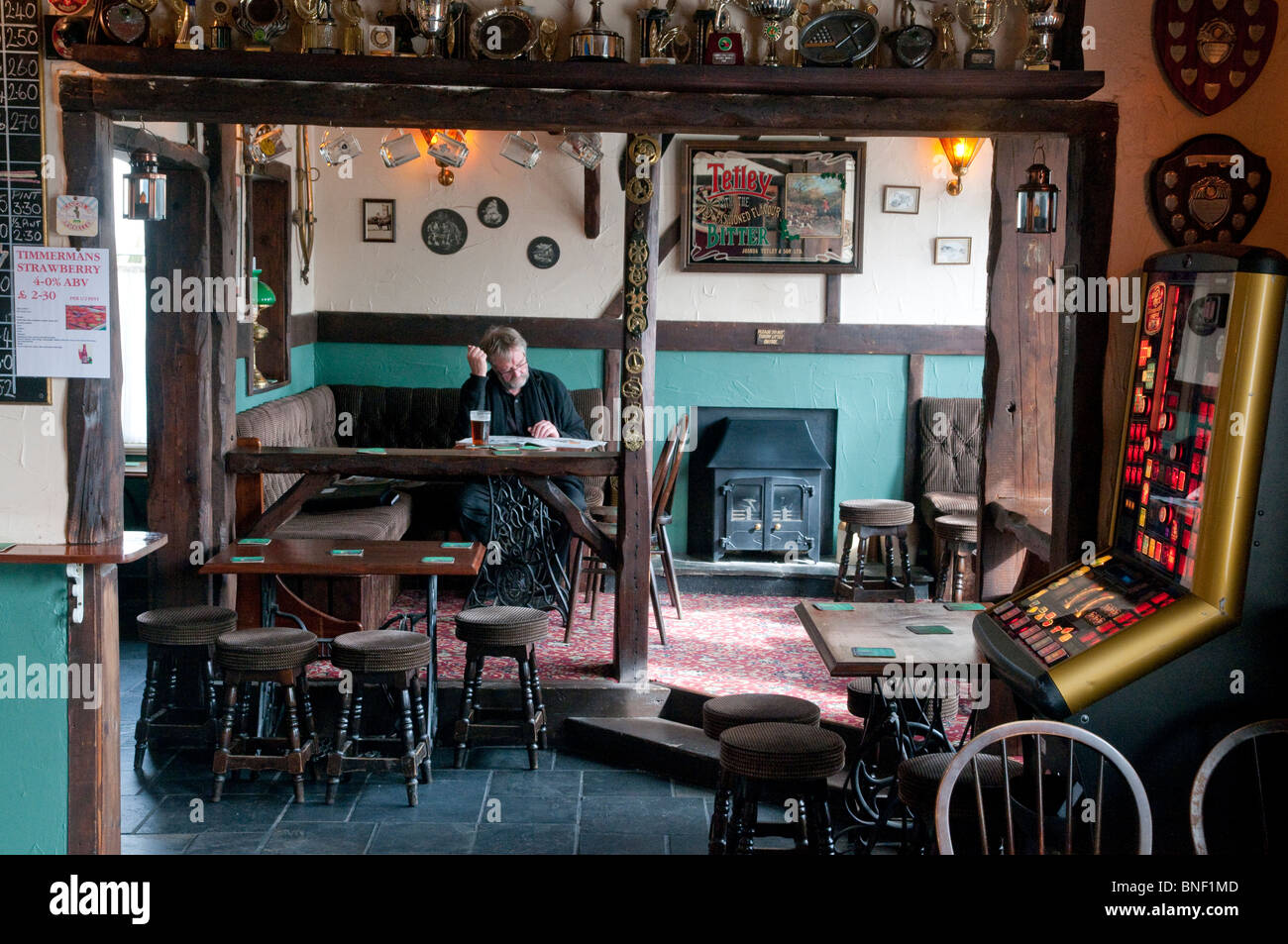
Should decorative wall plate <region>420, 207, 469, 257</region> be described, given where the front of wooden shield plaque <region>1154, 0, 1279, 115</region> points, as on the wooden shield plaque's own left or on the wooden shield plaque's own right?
on the wooden shield plaque's own right

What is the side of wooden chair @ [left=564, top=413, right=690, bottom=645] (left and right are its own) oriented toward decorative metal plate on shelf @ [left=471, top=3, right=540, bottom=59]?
left

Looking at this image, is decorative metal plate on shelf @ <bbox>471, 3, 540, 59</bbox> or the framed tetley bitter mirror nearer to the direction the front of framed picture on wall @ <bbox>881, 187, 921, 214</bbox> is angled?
the decorative metal plate on shelf

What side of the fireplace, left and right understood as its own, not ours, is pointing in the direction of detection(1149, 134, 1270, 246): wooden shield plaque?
front

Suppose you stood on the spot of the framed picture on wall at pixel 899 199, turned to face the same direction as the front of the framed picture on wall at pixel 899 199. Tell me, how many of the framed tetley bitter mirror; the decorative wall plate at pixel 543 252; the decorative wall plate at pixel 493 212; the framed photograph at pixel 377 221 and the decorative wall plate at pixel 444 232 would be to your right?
5

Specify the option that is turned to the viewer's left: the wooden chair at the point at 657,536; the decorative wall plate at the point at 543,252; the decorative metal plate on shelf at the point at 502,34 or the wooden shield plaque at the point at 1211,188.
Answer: the wooden chair

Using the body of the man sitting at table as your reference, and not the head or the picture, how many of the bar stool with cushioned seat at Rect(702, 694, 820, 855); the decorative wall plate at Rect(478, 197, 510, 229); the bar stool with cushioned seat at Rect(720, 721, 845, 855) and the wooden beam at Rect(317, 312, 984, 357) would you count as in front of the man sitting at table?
2

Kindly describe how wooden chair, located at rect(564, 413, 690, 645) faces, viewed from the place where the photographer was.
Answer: facing to the left of the viewer

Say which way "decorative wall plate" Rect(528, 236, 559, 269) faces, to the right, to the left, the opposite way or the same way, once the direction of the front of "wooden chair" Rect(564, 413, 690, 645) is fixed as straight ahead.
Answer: to the left

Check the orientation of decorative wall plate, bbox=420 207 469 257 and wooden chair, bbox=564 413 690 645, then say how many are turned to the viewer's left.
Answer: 1

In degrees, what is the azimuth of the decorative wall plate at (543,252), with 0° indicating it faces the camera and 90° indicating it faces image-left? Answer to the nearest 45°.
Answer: approximately 0°
